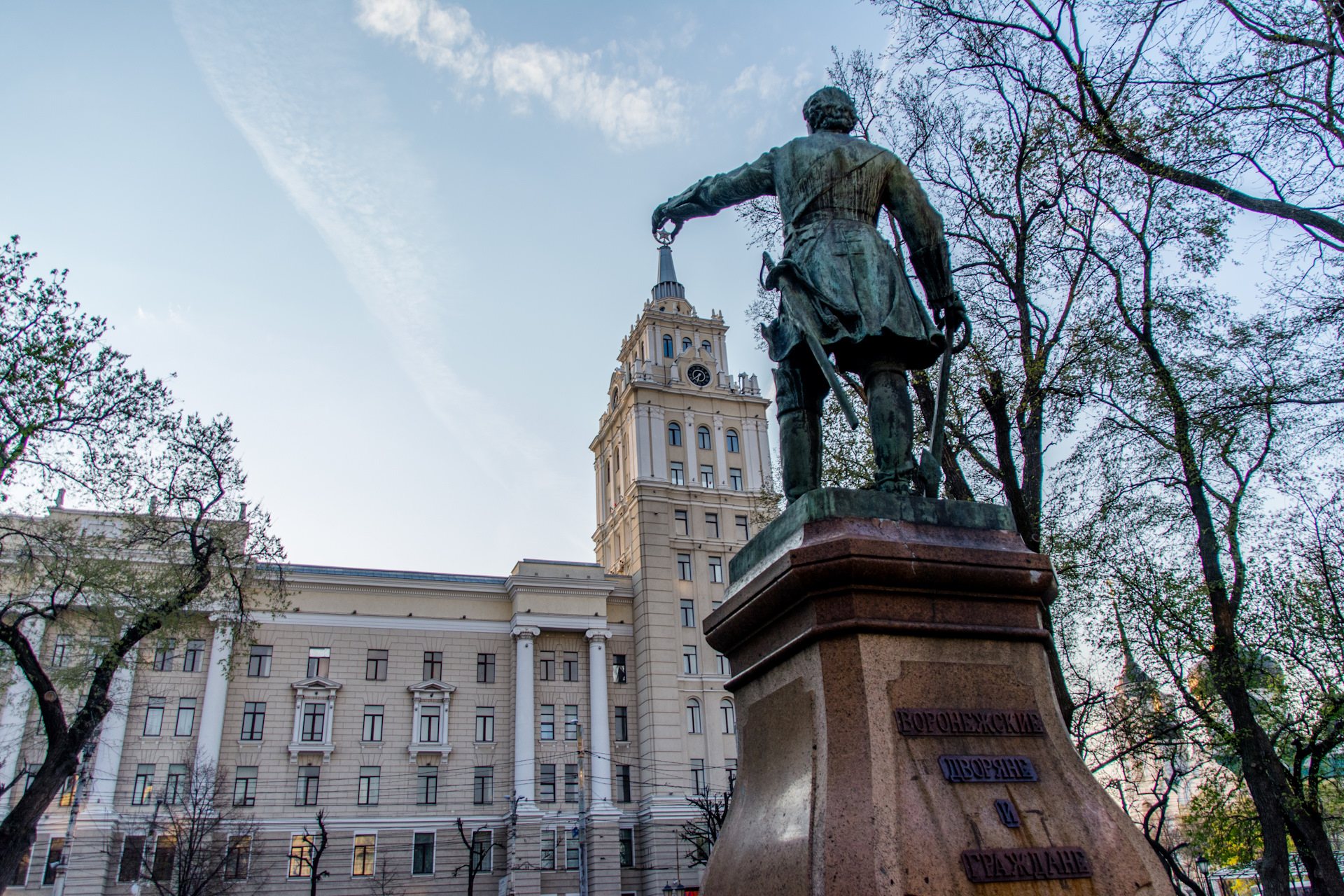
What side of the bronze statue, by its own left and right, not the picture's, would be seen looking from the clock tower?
front

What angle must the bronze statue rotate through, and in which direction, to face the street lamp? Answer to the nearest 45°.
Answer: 0° — it already faces it

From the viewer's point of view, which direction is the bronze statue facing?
away from the camera
